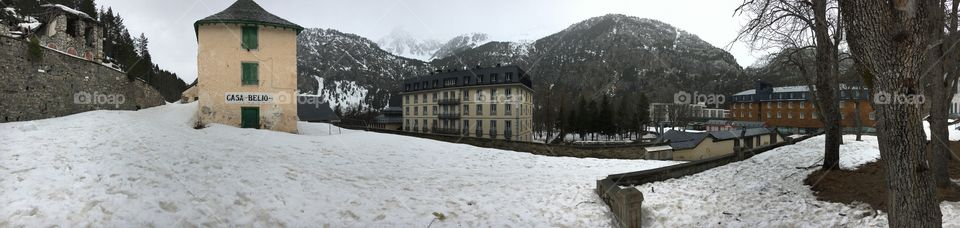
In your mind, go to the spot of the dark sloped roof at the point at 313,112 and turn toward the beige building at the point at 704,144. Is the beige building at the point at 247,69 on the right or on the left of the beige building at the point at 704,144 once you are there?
right

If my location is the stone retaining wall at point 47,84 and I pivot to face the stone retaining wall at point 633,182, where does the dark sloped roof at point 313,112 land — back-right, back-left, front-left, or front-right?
back-left

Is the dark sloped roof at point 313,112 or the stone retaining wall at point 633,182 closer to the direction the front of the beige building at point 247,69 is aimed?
the stone retaining wall

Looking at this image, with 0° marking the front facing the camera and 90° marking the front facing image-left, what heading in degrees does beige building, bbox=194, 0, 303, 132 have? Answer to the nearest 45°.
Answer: approximately 0°

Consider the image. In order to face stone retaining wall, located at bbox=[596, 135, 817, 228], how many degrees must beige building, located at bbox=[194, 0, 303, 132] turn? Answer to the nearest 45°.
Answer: approximately 45° to its left

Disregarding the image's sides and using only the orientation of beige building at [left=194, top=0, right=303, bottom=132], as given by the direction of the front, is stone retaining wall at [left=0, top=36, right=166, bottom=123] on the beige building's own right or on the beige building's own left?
on the beige building's own right

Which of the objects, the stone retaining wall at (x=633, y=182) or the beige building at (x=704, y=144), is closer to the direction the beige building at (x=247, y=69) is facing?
the stone retaining wall

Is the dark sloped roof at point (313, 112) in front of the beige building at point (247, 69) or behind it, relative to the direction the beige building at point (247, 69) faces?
behind
